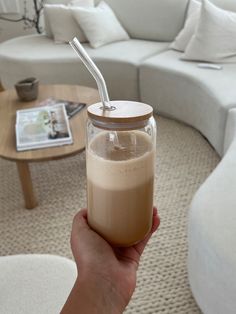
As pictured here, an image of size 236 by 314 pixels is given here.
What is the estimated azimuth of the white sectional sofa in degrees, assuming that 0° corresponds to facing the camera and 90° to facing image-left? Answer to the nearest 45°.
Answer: approximately 45°

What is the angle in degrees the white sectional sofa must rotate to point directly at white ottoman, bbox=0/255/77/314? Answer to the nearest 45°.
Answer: approximately 45° to its left
